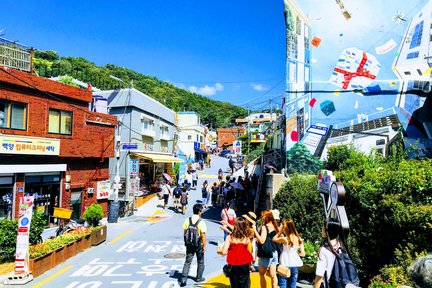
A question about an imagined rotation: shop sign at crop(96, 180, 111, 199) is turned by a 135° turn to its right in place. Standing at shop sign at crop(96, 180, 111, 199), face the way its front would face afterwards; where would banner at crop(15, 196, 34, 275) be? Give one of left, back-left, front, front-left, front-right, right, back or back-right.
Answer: back-left

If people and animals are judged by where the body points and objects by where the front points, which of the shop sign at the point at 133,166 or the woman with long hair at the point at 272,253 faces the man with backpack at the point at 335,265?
the shop sign

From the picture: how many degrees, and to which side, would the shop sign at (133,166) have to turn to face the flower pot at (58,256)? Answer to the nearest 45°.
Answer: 0° — it already faces it

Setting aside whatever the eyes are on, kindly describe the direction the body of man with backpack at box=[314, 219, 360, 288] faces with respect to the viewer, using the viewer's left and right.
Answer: facing away from the viewer and to the left of the viewer

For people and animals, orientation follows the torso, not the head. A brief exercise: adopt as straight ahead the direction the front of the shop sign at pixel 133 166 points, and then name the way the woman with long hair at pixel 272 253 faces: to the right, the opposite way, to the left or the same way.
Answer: the opposite way

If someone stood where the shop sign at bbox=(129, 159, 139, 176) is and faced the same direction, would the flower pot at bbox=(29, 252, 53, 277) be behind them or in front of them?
in front

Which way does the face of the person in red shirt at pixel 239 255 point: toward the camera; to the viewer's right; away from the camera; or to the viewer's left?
away from the camera

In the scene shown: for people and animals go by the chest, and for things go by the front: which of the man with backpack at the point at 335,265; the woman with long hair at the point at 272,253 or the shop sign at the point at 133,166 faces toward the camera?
the shop sign

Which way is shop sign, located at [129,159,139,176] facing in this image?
toward the camera

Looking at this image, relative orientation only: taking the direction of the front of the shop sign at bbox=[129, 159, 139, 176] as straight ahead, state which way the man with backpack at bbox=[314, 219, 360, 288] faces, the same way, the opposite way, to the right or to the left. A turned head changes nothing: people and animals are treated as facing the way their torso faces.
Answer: the opposite way

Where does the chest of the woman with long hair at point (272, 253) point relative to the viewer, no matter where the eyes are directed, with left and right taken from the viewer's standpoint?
facing away from the viewer and to the left of the viewer

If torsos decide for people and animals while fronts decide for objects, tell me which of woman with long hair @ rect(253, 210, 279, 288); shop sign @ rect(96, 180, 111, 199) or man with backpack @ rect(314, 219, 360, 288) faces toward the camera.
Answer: the shop sign

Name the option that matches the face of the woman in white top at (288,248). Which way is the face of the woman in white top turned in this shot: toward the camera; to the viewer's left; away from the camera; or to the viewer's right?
away from the camera

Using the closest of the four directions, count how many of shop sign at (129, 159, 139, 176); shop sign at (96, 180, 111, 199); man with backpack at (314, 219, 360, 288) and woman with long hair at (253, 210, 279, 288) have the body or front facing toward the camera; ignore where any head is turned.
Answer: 2
